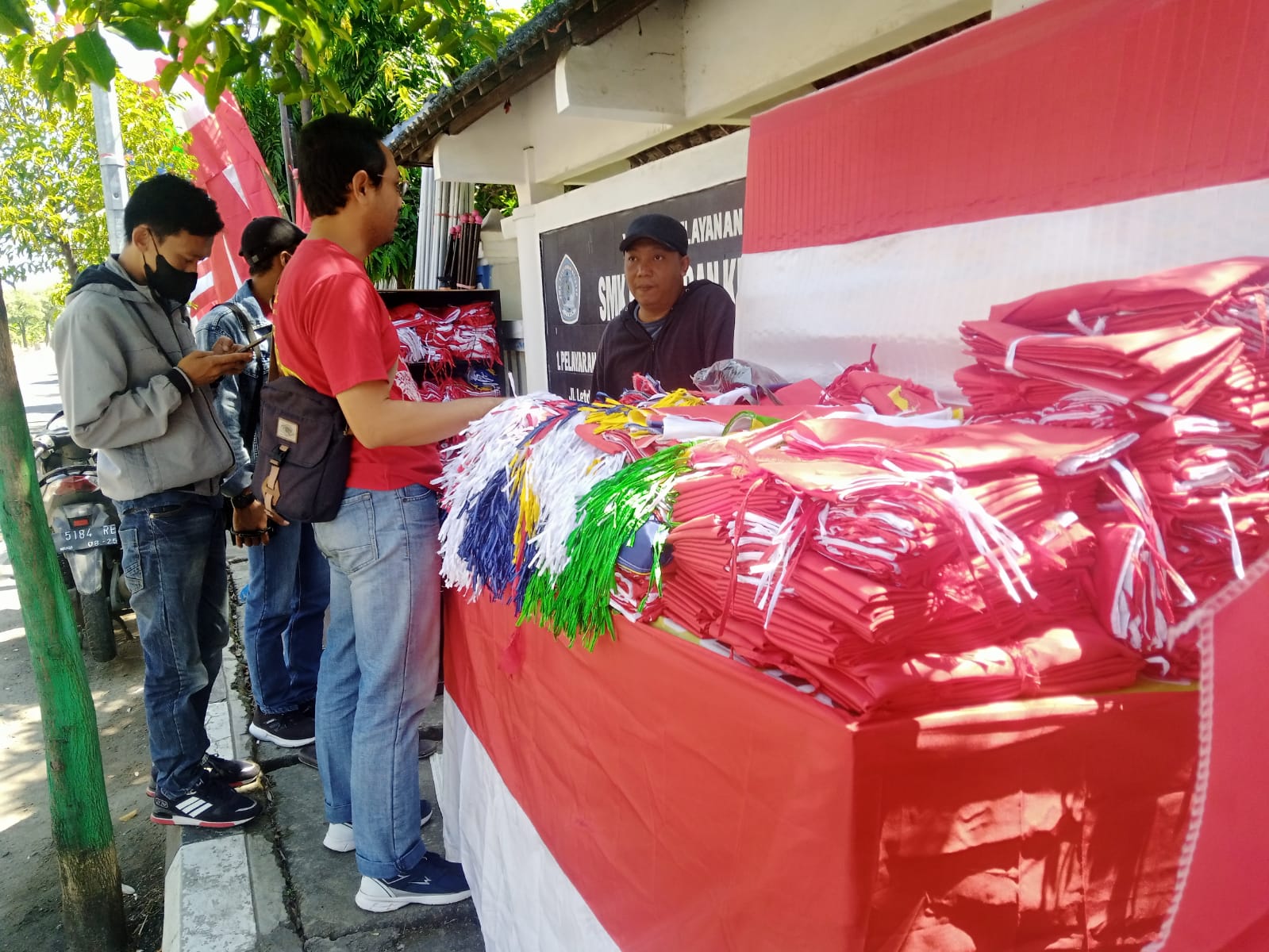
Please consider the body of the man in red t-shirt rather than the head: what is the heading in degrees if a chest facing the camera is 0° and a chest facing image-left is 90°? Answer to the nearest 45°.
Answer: approximately 270°

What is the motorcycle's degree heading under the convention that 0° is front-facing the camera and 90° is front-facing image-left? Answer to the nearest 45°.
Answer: approximately 180°

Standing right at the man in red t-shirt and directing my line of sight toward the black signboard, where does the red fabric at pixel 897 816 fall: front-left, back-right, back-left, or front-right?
back-right

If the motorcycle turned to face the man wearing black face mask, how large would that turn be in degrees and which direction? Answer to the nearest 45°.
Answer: approximately 180°

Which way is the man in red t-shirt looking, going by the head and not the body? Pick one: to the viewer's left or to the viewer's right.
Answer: to the viewer's right

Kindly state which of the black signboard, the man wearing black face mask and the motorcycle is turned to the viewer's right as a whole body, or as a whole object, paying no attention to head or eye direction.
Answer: the man wearing black face mask

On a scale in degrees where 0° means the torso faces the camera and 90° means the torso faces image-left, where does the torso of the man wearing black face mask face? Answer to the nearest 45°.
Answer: approximately 270°

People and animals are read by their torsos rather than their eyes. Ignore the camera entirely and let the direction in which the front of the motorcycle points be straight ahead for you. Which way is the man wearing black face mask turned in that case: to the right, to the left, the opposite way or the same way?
to the right
